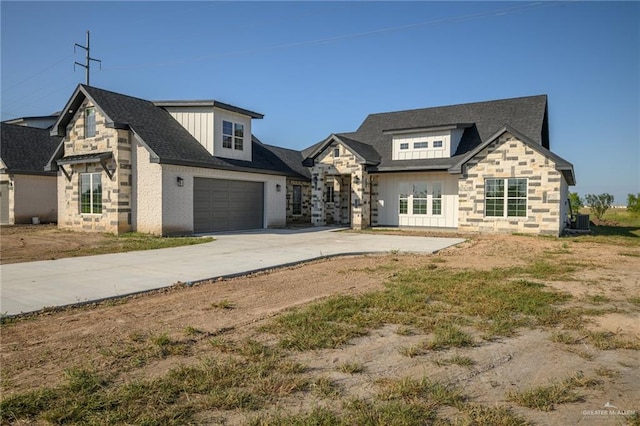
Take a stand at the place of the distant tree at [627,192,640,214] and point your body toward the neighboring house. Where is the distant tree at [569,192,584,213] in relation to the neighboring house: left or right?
right

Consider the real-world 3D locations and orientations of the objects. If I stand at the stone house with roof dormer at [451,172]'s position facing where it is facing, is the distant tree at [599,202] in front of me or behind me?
behind

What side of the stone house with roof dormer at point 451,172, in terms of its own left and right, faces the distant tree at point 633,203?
back

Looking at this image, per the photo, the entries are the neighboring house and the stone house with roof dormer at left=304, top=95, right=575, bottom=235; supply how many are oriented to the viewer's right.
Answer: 0

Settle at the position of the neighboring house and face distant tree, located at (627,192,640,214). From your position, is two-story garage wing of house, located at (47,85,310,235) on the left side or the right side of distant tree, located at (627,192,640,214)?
right

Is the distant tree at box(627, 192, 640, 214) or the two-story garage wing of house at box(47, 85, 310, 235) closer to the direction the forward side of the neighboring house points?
the two-story garage wing of house

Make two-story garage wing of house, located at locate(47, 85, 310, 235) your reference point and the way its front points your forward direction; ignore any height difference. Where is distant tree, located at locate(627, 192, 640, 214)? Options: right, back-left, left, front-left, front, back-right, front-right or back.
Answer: back-left

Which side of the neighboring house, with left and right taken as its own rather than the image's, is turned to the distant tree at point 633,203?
left

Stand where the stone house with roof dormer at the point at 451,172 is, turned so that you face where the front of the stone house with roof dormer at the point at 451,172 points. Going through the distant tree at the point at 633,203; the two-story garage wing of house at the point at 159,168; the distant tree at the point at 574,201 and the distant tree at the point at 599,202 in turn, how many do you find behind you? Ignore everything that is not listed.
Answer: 3

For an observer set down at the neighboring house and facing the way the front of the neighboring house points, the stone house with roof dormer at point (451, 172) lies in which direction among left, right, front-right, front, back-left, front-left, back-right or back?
left

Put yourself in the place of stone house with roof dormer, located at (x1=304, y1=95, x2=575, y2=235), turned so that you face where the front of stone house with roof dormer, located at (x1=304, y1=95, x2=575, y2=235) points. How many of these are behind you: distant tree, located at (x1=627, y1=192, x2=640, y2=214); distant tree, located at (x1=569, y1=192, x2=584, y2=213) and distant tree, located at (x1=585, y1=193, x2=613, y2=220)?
3

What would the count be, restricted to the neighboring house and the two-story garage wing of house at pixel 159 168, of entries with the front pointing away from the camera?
0
